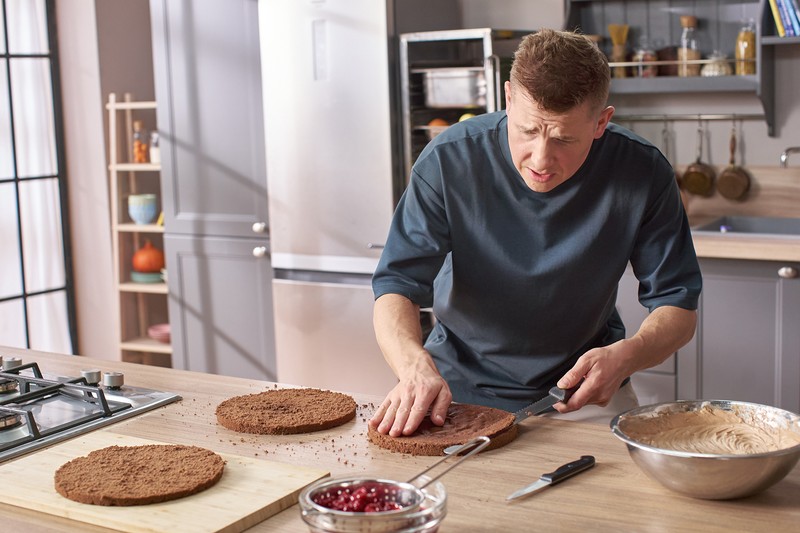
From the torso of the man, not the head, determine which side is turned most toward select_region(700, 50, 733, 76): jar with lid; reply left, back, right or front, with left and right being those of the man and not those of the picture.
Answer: back

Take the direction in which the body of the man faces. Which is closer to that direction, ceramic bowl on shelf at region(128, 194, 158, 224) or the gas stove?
the gas stove

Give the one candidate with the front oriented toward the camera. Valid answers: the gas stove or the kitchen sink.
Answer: the kitchen sink

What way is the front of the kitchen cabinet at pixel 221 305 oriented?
toward the camera

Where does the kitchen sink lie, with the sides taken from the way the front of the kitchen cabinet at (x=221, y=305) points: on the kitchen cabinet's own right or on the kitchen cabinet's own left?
on the kitchen cabinet's own left

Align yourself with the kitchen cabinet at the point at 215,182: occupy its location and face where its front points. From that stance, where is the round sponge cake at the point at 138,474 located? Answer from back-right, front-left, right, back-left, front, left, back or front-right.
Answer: front

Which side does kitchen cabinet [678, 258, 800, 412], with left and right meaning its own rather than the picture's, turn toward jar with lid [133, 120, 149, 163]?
right

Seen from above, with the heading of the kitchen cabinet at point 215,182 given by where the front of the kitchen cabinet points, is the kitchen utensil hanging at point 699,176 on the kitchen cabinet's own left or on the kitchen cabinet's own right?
on the kitchen cabinet's own left

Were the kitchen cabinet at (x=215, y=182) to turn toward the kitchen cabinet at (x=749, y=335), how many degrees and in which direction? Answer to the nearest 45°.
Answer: approximately 45° to its left

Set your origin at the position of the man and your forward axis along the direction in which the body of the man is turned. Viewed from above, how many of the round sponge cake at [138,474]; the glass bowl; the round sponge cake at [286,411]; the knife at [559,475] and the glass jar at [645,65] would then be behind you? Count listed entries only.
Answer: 1

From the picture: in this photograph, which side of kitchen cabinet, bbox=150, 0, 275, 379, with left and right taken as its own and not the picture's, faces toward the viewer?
front

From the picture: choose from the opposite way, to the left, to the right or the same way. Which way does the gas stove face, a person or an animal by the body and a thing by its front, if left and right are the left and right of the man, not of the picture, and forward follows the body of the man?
the opposite way

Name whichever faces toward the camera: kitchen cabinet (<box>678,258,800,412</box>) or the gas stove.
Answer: the kitchen cabinet

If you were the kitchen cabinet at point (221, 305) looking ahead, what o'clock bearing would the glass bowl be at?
The glass bowl is roughly at 12 o'clock from the kitchen cabinet.

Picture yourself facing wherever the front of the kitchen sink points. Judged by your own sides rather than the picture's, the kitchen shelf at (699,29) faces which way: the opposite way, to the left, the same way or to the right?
the same way

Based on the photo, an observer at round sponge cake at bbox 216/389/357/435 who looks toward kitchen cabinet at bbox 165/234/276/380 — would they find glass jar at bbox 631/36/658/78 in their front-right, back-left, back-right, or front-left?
front-right

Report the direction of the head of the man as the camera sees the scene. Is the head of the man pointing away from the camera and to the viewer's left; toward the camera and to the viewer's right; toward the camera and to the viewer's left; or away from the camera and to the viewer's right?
toward the camera and to the viewer's left

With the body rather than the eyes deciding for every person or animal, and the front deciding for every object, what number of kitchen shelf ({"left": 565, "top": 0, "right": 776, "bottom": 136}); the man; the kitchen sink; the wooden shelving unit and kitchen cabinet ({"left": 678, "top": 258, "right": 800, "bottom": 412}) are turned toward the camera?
5
